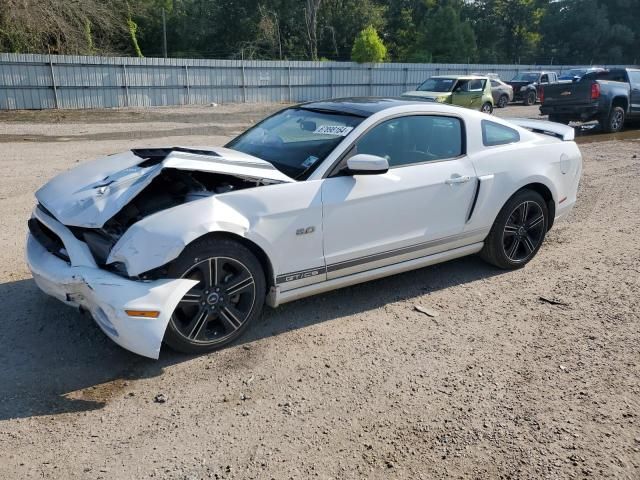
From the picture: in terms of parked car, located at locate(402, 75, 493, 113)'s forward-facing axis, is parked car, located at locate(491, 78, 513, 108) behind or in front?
behind

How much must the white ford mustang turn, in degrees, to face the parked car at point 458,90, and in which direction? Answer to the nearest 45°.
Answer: approximately 135° to its right

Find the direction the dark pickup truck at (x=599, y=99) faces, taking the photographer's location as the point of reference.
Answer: facing away from the viewer and to the right of the viewer

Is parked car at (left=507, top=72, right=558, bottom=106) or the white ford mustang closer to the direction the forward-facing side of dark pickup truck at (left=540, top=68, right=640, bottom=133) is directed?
the parked car

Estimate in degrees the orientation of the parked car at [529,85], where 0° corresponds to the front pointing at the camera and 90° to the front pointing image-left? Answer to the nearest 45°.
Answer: approximately 45°

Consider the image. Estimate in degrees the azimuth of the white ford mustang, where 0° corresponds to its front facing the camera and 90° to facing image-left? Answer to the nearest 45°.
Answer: approximately 45°

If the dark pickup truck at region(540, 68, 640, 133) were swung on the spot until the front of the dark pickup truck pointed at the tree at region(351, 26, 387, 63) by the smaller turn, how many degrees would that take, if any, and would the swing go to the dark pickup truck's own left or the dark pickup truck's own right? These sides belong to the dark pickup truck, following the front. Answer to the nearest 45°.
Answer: approximately 90° to the dark pickup truck's own left

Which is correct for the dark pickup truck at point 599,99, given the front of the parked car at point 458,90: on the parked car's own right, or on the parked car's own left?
on the parked car's own left

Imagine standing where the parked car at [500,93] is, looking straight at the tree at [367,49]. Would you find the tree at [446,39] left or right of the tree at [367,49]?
right

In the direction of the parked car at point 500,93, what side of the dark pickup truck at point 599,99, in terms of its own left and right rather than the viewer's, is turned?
left

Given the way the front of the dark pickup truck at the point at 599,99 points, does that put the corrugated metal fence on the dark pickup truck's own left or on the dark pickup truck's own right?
on the dark pickup truck's own left

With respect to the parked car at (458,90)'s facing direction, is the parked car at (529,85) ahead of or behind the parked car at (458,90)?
behind

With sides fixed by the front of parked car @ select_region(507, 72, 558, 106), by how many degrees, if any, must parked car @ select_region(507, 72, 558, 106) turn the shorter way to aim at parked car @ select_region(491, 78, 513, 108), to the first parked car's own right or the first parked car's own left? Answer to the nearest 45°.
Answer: approximately 45° to the first parked car's own left
